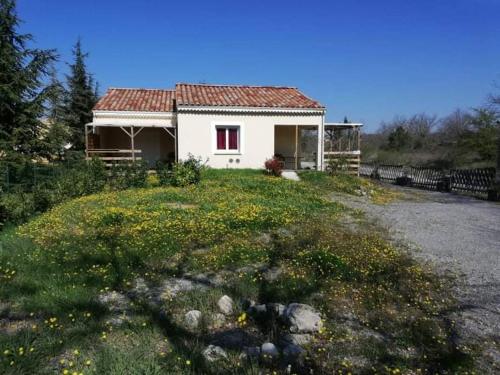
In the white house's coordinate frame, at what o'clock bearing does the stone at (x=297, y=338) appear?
The stone is roughly at 12 o'clock from the white house.

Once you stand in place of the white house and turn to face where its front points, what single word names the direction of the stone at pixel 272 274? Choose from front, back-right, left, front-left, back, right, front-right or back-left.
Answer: front

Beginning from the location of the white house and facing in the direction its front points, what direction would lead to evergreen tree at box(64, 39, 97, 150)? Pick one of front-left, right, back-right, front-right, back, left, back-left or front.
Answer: back-right

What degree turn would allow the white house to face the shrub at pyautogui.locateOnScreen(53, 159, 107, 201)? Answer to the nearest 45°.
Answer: approximately 45° to its right

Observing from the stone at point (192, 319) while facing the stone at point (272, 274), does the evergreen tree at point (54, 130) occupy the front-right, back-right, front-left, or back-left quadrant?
front-left

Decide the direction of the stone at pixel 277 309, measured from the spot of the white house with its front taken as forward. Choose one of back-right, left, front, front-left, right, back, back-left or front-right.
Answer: front

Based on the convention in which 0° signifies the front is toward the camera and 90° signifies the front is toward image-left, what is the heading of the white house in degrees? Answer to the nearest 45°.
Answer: approximately 0°

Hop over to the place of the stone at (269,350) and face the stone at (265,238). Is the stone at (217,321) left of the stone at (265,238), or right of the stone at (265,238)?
left

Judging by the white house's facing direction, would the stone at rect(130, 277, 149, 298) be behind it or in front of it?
in front

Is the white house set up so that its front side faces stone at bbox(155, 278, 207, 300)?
yes

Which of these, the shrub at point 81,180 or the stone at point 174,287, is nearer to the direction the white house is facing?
the stone

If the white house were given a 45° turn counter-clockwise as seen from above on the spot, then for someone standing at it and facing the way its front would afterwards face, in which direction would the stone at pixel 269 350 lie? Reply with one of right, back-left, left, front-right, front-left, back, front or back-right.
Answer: front-right

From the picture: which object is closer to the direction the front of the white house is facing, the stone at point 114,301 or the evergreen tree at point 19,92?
the stone

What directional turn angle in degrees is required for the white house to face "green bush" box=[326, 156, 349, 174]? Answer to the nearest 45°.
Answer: approximately 90° to its left

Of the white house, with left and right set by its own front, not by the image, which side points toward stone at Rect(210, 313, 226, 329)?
front

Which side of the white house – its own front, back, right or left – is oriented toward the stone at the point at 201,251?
front

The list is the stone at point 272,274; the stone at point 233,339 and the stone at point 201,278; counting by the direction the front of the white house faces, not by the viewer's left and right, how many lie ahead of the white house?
3

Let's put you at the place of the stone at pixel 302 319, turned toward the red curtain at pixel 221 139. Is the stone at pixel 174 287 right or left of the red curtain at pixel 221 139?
left

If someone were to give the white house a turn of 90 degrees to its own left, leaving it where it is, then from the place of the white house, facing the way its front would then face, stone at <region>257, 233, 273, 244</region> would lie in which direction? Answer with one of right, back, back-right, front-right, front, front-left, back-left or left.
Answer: right

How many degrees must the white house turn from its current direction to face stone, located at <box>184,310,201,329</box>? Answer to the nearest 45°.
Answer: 0° — it already faces it

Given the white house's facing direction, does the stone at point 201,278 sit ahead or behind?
ahead
